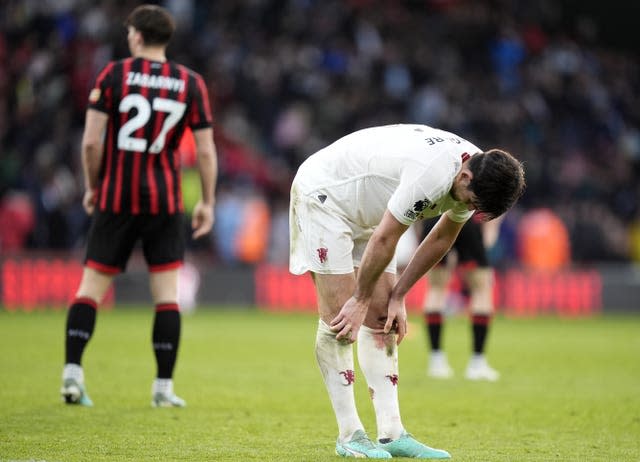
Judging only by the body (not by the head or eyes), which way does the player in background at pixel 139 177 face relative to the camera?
away from the camera

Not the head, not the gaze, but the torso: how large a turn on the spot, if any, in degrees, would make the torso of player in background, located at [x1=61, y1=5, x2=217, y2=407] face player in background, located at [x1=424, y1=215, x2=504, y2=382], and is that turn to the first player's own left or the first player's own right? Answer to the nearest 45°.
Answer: approximately 45° to the first player's own right
